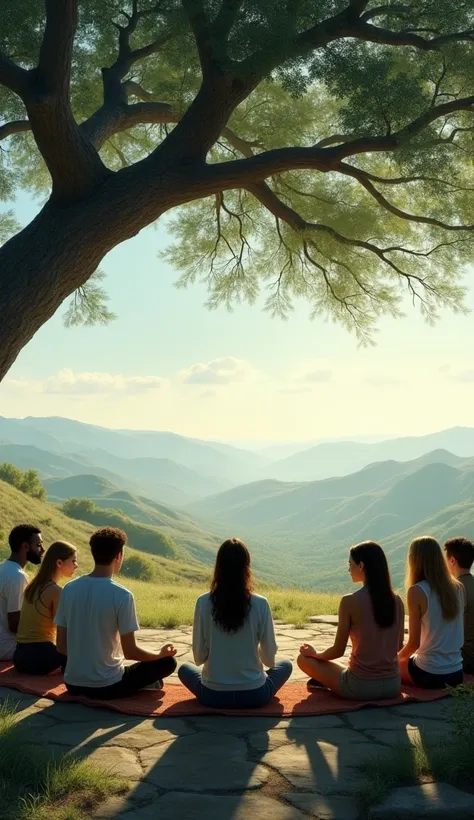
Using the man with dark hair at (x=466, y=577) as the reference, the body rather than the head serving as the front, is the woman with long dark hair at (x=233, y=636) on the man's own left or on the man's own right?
on the man's own left

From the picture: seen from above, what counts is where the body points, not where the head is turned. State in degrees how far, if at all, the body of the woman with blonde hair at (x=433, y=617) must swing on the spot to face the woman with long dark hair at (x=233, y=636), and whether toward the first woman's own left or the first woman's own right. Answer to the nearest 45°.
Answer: approximately 90° to the first woman's own left

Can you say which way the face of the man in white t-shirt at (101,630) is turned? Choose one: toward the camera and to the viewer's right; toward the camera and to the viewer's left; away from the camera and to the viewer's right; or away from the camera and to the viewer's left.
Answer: away from the camera and to the viewer's right

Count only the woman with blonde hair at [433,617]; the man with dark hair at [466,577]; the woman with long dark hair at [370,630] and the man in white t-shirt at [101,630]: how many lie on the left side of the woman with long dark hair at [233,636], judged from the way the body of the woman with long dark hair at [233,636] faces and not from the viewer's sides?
1

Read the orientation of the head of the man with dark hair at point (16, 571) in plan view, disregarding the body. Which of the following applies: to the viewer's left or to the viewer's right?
to the viewer's right

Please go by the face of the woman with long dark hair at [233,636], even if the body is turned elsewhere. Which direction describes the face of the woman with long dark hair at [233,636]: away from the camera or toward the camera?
away from the camera

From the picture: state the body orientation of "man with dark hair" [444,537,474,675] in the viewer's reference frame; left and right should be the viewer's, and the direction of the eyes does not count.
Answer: facing away from the viewer and to the left of the viewer

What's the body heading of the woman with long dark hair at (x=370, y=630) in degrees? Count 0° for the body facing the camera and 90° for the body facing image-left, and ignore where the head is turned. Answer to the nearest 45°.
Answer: approximately 135°

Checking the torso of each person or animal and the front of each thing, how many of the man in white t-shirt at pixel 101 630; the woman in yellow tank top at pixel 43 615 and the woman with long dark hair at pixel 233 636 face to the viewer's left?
0

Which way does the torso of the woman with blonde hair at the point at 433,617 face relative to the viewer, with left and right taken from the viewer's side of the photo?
facing away from the viewer and to the left of the viewer

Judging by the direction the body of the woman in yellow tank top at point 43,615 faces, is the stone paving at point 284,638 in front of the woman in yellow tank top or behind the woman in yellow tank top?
in front

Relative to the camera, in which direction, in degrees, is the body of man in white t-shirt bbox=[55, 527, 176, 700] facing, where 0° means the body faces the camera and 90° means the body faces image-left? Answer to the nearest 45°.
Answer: approximately 225°

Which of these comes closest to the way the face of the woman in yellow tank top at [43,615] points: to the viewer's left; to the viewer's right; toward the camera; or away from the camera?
to the viewer's right

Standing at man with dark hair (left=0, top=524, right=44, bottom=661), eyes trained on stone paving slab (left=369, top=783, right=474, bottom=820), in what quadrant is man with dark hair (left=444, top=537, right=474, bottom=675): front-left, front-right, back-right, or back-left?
front-left

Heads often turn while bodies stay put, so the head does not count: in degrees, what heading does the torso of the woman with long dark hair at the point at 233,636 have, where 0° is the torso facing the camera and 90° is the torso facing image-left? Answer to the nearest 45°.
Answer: approximately 180°

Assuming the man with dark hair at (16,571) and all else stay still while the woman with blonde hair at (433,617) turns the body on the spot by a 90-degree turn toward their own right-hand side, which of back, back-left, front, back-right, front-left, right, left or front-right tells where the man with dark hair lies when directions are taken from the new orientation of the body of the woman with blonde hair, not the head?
back-left

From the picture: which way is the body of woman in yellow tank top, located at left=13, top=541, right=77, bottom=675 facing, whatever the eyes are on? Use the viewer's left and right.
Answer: facing away from the viewer and to the right of the viewer
